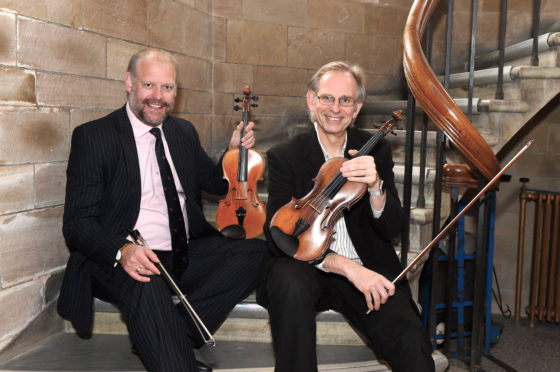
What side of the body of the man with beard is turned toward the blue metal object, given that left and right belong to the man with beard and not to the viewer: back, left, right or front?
left

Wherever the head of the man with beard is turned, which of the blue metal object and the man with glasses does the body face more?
the man with glasses

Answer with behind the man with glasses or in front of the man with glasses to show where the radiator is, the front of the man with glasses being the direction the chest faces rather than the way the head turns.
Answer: behind

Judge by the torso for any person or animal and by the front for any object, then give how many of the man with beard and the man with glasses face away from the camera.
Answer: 0

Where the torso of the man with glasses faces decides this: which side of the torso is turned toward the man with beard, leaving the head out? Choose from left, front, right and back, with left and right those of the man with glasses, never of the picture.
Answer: right
